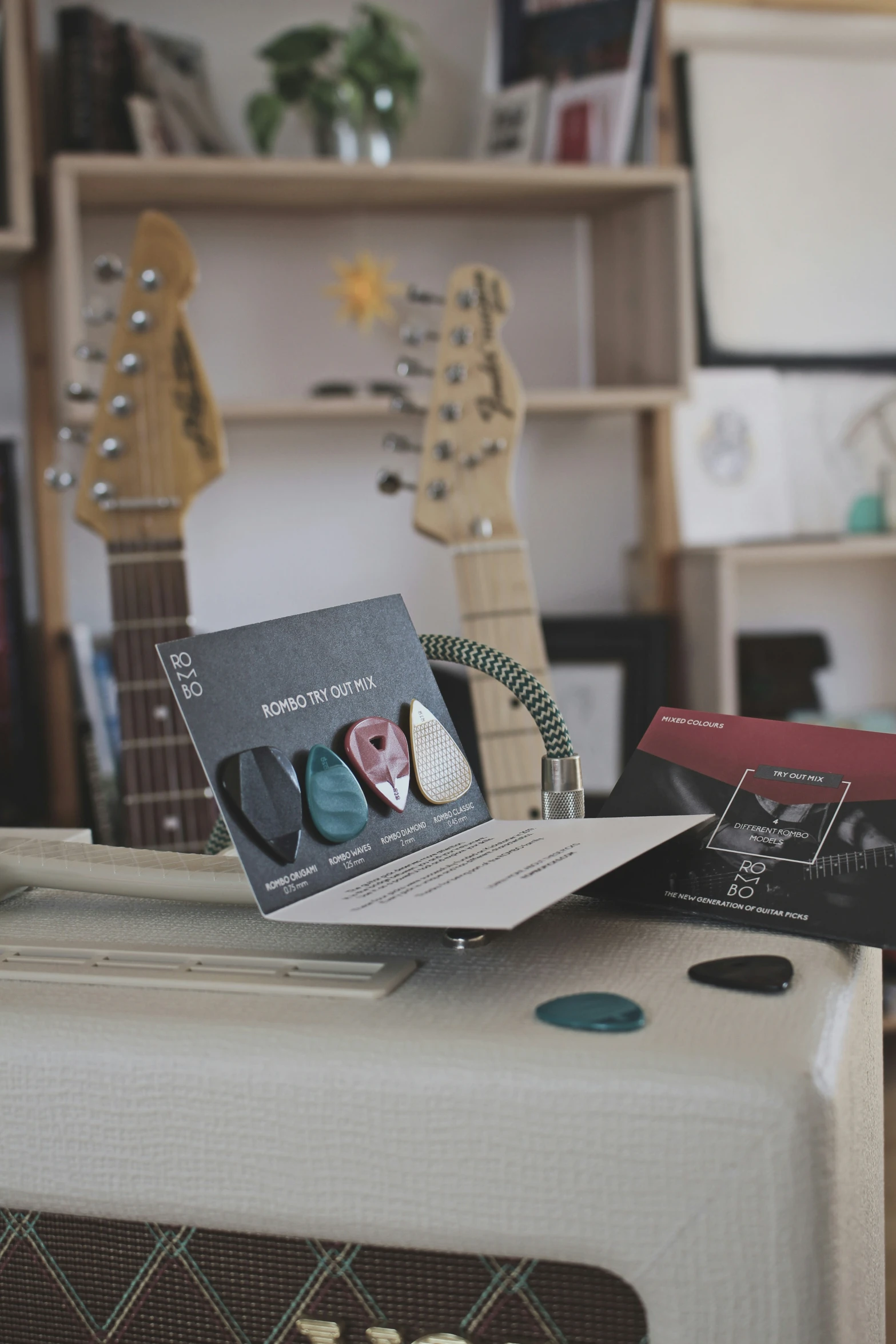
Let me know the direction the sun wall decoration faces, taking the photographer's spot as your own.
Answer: facing the viewer

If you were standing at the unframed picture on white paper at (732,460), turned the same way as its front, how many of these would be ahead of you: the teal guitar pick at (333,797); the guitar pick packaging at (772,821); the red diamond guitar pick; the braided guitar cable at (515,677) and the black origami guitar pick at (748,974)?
5

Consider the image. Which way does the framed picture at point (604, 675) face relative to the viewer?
toward the camera

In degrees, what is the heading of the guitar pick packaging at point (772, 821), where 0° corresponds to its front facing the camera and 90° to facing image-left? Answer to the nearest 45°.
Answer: approximately 0°

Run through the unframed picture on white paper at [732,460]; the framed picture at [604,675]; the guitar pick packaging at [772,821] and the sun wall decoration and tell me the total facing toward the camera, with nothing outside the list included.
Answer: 4

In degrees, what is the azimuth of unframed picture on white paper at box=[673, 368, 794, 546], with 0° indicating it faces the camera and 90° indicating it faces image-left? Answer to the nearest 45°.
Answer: approximately 0°

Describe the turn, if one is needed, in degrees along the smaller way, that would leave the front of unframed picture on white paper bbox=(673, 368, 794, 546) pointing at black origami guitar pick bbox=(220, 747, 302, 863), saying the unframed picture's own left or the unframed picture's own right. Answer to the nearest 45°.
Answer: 0° — it already faces it

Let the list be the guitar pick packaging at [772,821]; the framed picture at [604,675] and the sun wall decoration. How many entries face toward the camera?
3

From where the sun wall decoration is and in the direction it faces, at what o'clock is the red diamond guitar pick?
The red diamond guitar pick is roughly at 12 o'clock from the sun wall decoration.
